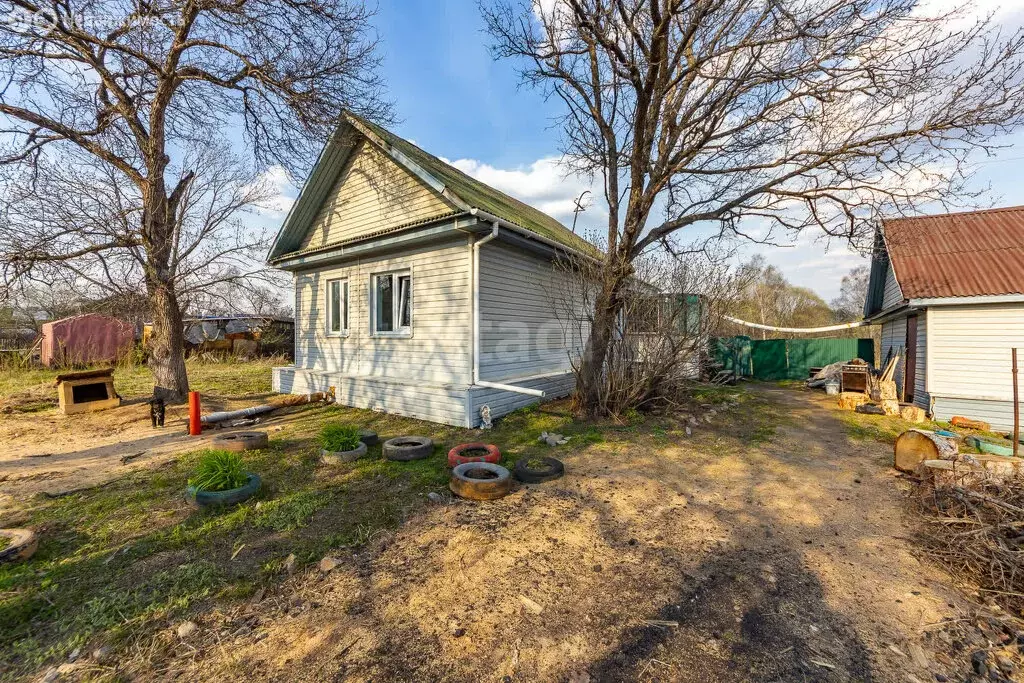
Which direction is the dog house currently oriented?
toward the camera

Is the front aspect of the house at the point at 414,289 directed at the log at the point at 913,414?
no

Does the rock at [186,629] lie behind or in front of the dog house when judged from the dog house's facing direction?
in front

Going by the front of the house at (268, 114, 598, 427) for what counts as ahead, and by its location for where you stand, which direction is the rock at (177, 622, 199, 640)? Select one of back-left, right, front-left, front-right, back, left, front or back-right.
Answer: front-left

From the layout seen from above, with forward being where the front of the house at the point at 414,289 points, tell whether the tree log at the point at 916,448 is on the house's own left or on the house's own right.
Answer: on the house's own left

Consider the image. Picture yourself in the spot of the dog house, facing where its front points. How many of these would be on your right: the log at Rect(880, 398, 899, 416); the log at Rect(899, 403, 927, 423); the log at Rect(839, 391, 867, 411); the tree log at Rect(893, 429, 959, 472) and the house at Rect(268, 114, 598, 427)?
0

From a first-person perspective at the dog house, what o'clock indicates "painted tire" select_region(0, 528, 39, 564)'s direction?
The painted tire is roughly at 12 o'clock from the dog house.

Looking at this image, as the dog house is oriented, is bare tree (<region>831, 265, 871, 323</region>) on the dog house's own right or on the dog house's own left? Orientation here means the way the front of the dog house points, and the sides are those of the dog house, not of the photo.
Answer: on the dog house's own left

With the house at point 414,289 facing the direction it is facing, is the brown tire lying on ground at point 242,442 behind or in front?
in front

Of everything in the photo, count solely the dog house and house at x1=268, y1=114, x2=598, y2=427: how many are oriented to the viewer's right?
0

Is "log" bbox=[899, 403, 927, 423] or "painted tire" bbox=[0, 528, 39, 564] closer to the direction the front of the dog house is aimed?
the painted tire

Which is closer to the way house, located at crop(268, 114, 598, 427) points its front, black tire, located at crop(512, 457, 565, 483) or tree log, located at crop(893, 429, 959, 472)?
the black tire

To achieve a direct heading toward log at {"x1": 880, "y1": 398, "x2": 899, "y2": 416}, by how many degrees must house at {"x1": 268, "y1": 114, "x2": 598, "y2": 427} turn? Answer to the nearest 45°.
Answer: approximately 135° to its left

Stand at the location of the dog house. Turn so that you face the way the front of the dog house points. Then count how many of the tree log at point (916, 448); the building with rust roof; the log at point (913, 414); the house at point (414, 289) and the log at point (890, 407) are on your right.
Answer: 0

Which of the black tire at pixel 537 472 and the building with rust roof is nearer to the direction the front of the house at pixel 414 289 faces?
the black tire
